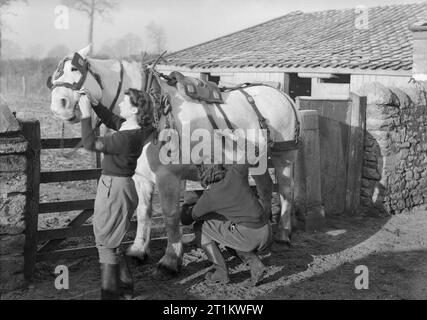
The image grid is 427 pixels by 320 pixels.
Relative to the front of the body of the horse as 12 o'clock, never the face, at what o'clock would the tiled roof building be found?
The tiled roof building is roughly at 5 o'clock from the horse.

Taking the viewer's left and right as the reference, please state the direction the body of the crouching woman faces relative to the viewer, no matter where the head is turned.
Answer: facing away from the viewer and to the left of the viewer

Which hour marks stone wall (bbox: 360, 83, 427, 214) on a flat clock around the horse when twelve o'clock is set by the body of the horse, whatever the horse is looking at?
The stone wall is roughly at 6 o'clock from the horse.

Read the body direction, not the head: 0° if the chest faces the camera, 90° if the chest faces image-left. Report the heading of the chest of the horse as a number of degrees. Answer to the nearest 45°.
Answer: approximately 45°

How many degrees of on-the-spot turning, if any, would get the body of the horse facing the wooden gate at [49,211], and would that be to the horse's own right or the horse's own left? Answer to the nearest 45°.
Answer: approximately 45° to the horse's own right

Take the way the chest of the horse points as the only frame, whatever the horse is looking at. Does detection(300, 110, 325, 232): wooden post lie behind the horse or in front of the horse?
behind

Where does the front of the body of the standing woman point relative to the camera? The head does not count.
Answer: to the viewer's left

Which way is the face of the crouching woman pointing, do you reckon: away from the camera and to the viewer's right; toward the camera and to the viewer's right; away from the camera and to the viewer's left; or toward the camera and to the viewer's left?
away from the camera and to the viewer's left

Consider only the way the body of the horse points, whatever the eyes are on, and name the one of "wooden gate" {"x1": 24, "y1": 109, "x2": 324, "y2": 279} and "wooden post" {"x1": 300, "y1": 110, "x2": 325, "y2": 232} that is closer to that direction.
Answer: the wooden gate
